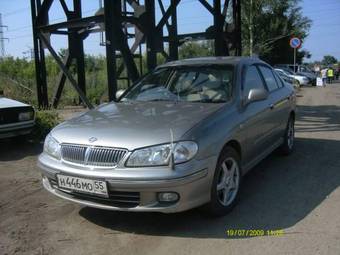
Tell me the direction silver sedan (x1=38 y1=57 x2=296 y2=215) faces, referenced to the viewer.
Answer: facing the viewer and to the left of the viewer

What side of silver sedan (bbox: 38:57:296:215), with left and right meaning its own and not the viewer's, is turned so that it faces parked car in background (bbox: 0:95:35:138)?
right

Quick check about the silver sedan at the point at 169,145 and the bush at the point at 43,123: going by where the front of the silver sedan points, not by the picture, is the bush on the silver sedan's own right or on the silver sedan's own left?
on the silver sedan's own right

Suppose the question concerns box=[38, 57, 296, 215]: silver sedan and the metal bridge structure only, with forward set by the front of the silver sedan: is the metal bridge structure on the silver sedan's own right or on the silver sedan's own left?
on the silver sedan's own right
